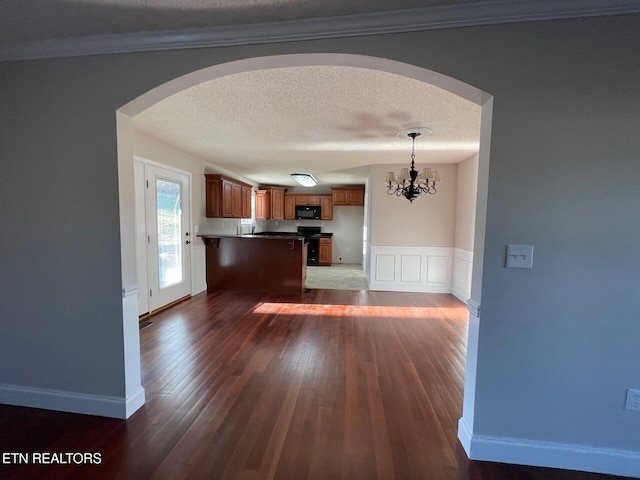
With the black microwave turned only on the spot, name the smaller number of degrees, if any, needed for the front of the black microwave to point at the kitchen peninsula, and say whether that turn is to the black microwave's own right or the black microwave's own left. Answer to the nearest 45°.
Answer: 0° — it already faces it

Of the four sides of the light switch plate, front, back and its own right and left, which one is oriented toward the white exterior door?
right

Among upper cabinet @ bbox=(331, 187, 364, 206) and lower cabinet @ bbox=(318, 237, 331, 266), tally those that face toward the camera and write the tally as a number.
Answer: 2

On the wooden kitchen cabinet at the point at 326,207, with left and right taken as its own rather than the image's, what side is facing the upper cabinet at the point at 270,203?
right

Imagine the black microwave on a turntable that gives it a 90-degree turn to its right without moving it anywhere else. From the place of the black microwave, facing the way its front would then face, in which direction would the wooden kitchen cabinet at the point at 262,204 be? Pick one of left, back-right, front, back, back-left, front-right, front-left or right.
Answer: front

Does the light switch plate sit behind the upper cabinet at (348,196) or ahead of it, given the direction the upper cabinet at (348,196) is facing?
ahead

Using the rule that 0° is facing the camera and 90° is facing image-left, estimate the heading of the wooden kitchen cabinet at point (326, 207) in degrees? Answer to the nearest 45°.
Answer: approximately 0°

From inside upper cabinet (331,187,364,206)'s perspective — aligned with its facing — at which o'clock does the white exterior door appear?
The white exterior door is roughly at 1 o'clock from the upper cabinet.

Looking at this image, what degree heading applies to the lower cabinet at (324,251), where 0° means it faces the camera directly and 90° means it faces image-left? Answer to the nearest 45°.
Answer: approximately 0°

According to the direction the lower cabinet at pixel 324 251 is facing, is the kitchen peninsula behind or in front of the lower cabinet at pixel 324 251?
in front
